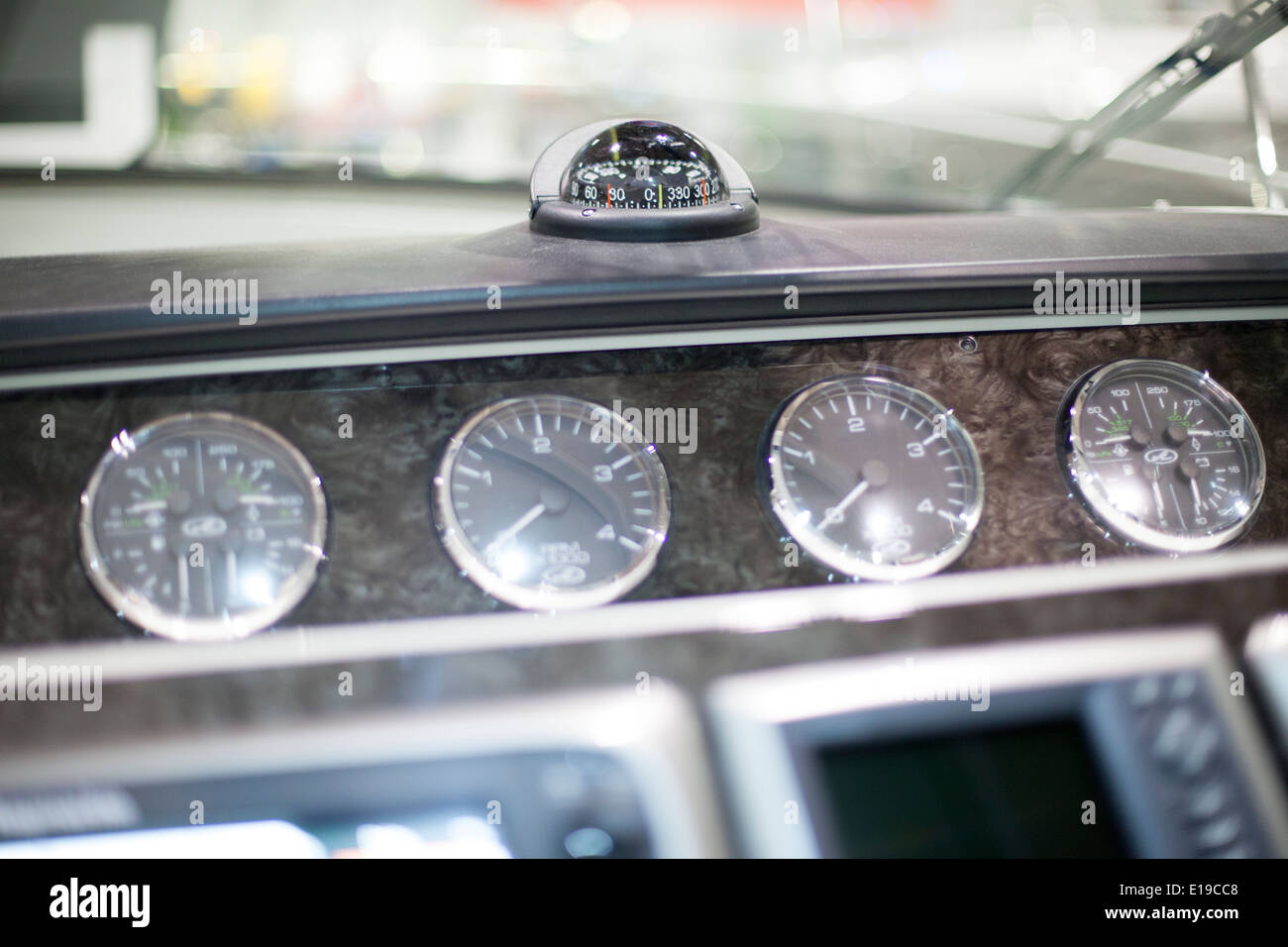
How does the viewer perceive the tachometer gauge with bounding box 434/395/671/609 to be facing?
facing the viewer

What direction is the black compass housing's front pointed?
toward the camera

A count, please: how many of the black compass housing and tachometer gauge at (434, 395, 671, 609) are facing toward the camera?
2

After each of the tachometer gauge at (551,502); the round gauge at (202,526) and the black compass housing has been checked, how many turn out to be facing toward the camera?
3

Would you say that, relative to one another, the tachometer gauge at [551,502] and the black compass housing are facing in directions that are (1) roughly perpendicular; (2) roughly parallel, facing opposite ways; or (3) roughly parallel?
roughly parallel

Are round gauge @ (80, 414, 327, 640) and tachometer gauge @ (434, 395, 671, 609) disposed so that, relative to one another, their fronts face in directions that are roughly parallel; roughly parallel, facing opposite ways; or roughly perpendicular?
roughly parallel
